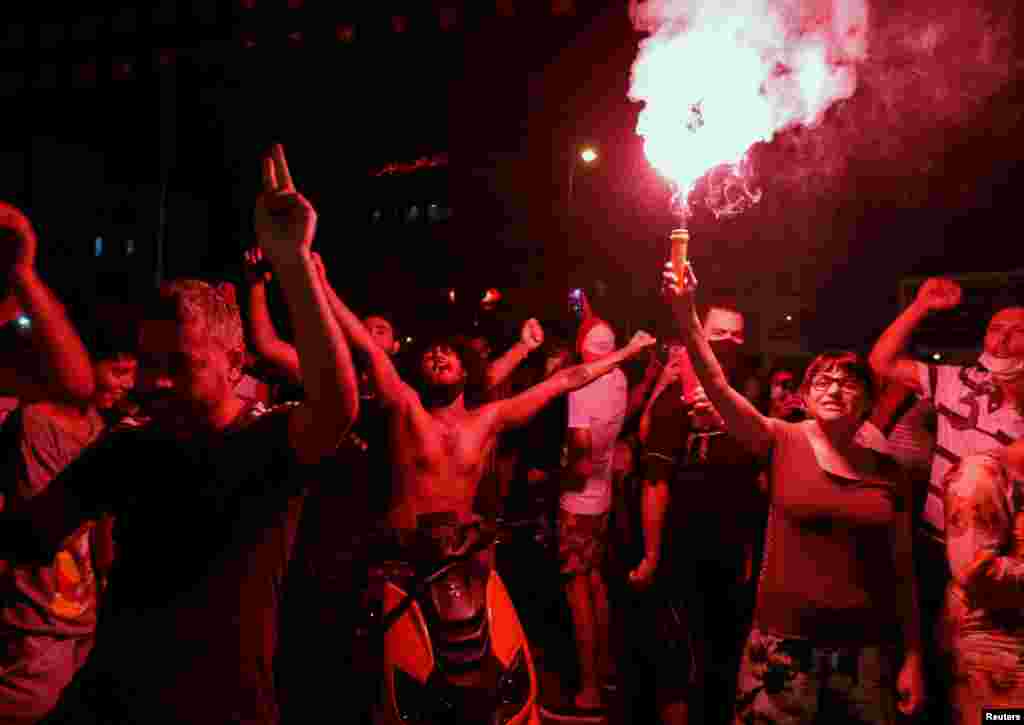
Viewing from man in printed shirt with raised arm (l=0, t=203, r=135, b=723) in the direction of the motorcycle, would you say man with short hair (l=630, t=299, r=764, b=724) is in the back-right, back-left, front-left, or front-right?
front-left

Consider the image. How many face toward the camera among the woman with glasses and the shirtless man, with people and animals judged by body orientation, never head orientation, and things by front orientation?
2

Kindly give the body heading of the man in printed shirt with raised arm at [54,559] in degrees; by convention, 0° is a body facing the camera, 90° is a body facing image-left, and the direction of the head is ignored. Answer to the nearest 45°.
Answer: approximately 315°

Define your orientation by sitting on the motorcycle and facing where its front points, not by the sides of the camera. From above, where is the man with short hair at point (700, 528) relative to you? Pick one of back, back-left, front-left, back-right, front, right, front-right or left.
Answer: back-left

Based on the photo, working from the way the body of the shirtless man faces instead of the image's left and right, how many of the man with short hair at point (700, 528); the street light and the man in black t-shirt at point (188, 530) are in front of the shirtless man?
1

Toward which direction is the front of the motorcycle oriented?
toward the camera

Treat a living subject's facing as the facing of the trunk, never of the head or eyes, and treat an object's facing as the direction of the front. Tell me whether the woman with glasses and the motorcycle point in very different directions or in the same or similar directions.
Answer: same or similar directions

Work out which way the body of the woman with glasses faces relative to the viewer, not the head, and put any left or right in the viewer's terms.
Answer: facing the viewer

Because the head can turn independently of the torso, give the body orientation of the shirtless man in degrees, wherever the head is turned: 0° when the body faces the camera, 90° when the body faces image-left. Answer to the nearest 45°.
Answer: approximately 0°

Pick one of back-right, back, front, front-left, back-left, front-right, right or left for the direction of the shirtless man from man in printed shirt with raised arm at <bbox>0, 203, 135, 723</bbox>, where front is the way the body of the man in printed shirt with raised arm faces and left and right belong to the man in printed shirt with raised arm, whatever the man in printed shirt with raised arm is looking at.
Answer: front-left

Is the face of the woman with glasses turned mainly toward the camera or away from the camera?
toward the camera

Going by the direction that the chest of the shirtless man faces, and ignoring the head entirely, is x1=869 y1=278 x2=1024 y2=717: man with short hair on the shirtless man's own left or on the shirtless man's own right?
on the shirtless man's own left

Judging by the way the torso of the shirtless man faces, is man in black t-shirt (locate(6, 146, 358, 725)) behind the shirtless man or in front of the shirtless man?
in front

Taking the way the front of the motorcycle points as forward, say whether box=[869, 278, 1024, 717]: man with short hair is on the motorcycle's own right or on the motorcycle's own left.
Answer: on the motorcycle's own left

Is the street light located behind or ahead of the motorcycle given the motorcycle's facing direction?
behind
